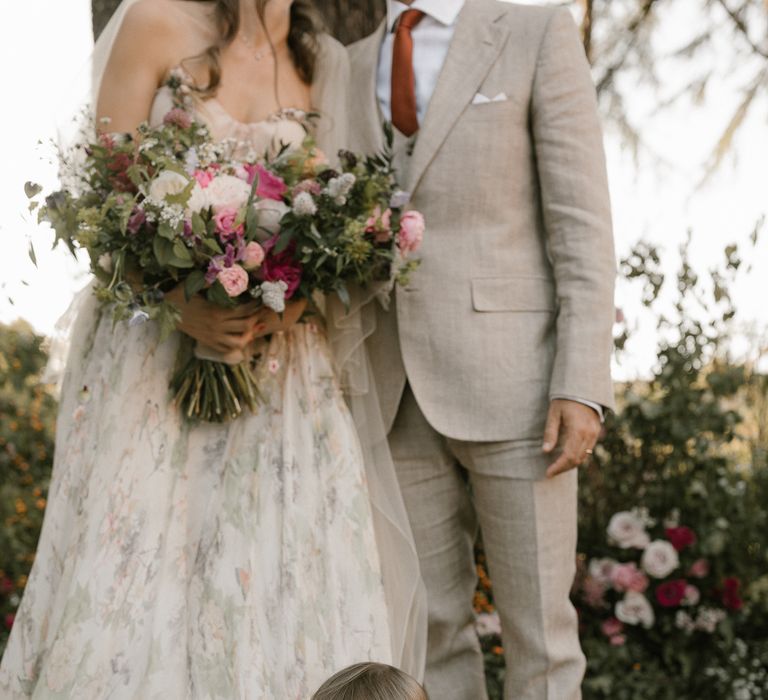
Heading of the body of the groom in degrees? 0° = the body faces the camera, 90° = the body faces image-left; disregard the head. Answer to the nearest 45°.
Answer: approximately 45°

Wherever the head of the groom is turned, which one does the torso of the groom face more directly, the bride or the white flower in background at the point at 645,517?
the bride
